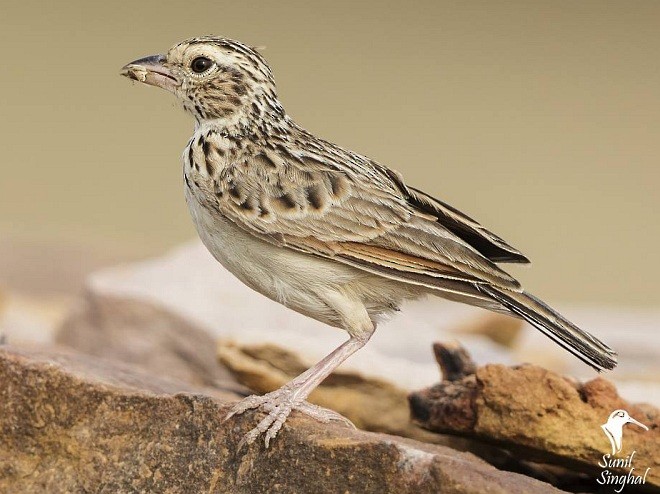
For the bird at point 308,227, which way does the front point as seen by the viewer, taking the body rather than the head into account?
to the viewer's left
